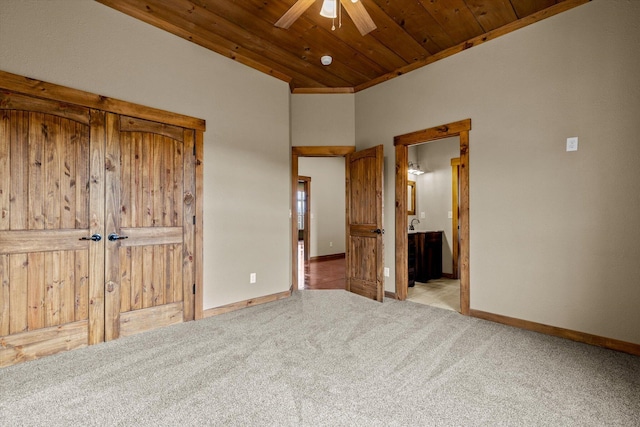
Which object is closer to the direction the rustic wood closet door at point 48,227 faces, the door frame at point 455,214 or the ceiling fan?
the ceiling fan

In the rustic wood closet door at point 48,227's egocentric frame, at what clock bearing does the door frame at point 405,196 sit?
The door frame is roughly at 11 o'clock from the rustic wood closet door.

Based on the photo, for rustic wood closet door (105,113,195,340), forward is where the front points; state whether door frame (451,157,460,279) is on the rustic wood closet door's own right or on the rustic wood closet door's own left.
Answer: on the rustic wood closet door's own left

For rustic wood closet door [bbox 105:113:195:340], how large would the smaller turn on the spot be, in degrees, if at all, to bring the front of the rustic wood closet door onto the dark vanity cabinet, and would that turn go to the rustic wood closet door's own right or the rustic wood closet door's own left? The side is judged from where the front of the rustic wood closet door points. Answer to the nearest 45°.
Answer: approximately 45° to the rustic wood closet door's own left

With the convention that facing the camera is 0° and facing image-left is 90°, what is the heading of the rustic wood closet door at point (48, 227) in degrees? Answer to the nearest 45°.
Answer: approximately 315°
